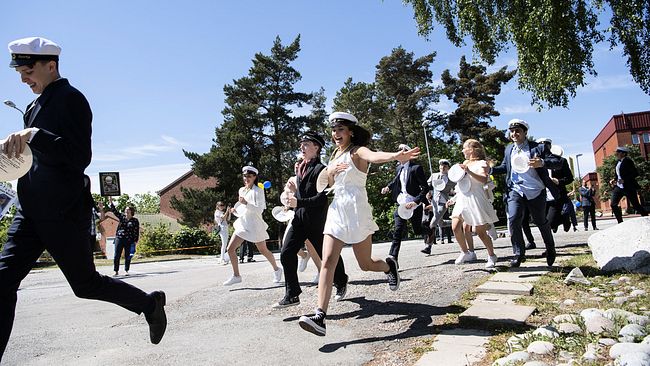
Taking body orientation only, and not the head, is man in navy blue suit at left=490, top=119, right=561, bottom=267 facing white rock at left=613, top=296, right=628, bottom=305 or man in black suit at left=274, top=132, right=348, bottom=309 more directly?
the man in black suit

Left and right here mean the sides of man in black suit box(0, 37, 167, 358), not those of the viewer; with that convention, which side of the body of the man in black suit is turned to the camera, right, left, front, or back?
left

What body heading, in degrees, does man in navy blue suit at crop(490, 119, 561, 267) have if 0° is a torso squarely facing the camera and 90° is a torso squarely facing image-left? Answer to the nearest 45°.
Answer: approximately 45°

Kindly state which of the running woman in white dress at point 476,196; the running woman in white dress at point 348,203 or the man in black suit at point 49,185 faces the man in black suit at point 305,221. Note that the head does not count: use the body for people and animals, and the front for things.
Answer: the running woman in white dress at point 476,196

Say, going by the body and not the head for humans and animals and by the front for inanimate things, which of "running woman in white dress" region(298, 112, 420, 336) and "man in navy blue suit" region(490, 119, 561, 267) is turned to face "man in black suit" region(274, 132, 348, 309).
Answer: "man in navy blue suit" region(490, 119, 561, 267)

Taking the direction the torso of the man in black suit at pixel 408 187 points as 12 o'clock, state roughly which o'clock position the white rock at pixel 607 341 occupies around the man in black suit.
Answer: The white rock is roughly at 10 o'clock from the man in black suit.

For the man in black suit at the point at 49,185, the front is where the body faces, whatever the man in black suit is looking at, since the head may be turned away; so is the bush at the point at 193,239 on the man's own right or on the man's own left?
on the man's own right

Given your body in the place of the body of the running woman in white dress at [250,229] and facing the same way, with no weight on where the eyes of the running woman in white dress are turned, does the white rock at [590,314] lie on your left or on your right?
on your left

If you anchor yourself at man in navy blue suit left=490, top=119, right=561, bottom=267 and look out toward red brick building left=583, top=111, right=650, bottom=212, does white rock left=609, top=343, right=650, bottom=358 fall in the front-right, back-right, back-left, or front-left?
back-right

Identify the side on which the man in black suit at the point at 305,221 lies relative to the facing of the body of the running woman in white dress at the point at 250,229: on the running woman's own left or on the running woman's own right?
on the running woman's own left

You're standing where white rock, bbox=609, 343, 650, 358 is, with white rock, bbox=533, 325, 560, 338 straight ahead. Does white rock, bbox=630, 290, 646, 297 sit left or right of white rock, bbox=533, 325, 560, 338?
right

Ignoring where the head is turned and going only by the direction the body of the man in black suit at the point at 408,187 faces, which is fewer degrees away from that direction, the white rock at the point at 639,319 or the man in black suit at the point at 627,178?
the white rock

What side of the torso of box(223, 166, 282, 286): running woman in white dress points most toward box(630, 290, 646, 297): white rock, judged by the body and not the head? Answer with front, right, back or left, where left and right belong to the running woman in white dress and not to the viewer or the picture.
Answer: left
